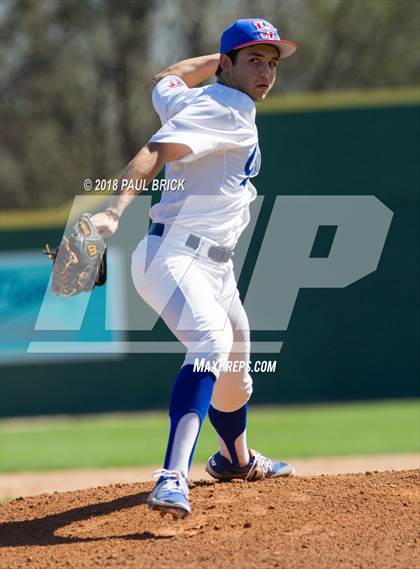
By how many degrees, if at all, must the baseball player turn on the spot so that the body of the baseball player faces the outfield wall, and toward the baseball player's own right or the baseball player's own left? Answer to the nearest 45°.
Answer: approximately 135° to the baseball player's own left

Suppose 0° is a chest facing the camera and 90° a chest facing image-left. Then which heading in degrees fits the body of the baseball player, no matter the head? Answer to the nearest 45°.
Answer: approximately 315°
